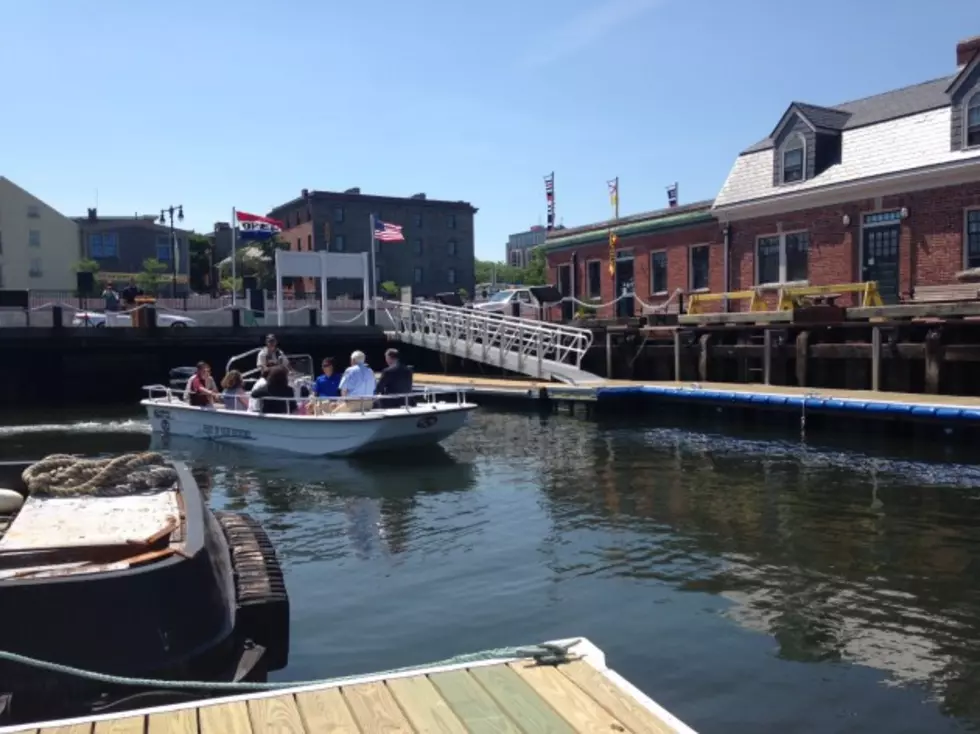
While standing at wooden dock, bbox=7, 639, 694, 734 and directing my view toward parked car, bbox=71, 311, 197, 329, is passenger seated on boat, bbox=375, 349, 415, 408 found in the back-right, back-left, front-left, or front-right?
front-right

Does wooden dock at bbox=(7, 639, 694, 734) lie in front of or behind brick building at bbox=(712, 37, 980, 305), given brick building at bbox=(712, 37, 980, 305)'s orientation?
in front

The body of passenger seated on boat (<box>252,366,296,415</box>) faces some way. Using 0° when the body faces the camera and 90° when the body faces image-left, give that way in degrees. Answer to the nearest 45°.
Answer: approximately 180°

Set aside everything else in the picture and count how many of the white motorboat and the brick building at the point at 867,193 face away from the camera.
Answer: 0

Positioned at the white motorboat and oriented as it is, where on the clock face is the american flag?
The american flag is roughly at 9 o'clock from the white motorboat.

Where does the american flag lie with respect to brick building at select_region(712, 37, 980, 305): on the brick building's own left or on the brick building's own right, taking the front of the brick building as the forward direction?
on the brick building's own right

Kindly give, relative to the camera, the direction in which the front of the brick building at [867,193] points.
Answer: facing the viewer and to the left of the viewer

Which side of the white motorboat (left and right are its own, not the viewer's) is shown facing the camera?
right

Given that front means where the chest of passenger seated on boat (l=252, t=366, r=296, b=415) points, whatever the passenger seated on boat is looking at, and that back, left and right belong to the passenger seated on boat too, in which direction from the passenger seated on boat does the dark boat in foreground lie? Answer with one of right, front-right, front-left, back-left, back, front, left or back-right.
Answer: back

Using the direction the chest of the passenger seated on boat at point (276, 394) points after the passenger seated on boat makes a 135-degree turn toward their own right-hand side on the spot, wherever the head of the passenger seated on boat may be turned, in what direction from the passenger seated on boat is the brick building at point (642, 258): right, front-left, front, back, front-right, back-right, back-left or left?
left

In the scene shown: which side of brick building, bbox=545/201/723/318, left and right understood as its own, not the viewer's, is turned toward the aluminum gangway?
front

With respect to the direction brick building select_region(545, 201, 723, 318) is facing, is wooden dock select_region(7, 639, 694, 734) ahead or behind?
ahead

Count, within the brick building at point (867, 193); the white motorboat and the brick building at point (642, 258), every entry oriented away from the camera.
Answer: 0

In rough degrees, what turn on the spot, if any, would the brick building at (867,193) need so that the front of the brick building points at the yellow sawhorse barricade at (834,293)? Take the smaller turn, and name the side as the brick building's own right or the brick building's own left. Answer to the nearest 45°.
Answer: approximately 45° to the brick building's own left

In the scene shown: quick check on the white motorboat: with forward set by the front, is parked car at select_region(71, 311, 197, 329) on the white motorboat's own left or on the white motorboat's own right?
on the white motorboat's own left

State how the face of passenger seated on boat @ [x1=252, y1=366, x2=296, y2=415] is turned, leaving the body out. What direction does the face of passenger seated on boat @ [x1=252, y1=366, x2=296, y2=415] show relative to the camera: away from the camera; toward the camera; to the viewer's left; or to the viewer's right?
away from the camera
